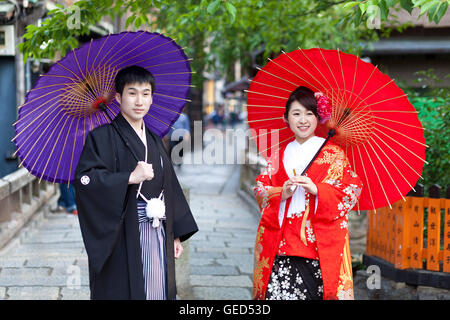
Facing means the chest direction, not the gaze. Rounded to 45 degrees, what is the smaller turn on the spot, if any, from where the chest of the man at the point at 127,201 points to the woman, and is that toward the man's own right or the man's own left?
approximately 45° to the man's own left

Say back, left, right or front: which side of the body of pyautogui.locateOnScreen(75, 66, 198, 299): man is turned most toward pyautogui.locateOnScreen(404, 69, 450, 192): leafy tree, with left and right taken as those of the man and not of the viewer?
left

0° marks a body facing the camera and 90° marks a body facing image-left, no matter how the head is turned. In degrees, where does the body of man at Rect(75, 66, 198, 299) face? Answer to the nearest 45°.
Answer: approximately 315°
